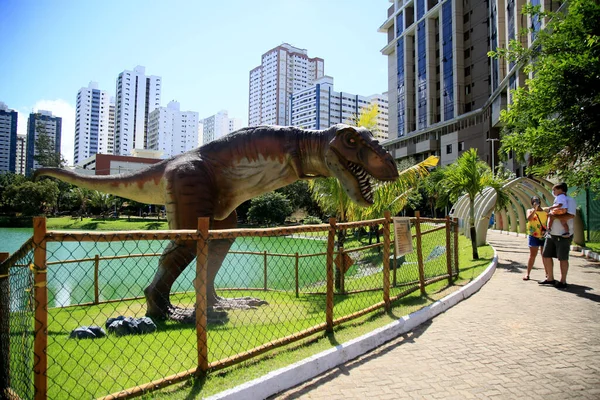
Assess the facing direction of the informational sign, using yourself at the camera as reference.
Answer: facing the viewer and to the right of the viewer

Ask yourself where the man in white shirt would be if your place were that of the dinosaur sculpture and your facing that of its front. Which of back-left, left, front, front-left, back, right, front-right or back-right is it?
front

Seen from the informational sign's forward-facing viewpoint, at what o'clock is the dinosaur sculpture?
The dinosaur sculpture is roughly at 4 o'clock from the informational sign.

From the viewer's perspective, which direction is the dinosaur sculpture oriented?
to the viewer's right

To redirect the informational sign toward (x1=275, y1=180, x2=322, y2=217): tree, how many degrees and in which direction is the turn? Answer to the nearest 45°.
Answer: approximately 135° to its left

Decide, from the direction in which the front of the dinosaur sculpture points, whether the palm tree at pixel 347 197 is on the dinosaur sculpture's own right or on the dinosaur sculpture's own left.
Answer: on the dinosaur sculpture's own left

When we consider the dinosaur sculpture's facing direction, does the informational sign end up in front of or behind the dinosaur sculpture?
in front

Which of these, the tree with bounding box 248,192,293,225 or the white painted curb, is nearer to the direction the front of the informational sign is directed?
the white painted curb

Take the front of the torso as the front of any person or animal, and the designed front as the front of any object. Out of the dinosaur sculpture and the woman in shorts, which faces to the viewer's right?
the dinosaur sculpture

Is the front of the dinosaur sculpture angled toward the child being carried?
yes
